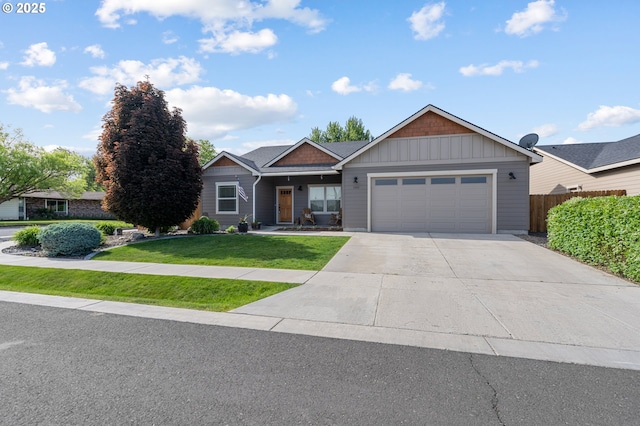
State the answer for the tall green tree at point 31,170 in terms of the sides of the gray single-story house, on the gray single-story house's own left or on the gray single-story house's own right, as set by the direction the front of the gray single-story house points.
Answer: on the gray single-story house's own right

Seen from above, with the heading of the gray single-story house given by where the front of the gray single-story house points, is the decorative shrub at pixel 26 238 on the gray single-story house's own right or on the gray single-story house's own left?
on the gray single-story house's own right

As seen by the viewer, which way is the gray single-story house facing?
toward the camera

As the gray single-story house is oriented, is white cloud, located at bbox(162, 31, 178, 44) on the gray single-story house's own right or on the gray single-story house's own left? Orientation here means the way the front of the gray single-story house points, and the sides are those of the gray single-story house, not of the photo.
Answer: on the gray single-story house's own right

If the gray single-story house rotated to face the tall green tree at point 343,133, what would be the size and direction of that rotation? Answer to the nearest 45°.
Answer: approximately 180°

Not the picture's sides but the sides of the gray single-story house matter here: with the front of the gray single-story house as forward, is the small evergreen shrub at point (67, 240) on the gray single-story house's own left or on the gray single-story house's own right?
on the gray single-story house's own right

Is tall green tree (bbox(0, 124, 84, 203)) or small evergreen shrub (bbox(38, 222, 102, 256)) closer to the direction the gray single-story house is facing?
the small evergreen shrub

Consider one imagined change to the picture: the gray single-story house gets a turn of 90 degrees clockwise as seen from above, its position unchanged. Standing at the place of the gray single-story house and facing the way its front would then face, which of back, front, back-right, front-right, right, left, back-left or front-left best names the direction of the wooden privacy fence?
back

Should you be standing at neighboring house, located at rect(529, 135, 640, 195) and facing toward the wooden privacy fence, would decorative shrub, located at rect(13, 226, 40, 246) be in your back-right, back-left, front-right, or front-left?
front-right

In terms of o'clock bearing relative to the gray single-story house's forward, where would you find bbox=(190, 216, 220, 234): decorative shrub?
The decorative shrub is roughly at 3 o'clock from the gray single-story house.

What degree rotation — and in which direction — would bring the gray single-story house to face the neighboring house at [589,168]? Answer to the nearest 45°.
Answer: approximately 135° to its left

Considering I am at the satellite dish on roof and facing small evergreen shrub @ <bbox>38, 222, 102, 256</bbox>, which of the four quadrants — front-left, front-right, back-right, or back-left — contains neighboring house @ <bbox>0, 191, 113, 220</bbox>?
front-right
